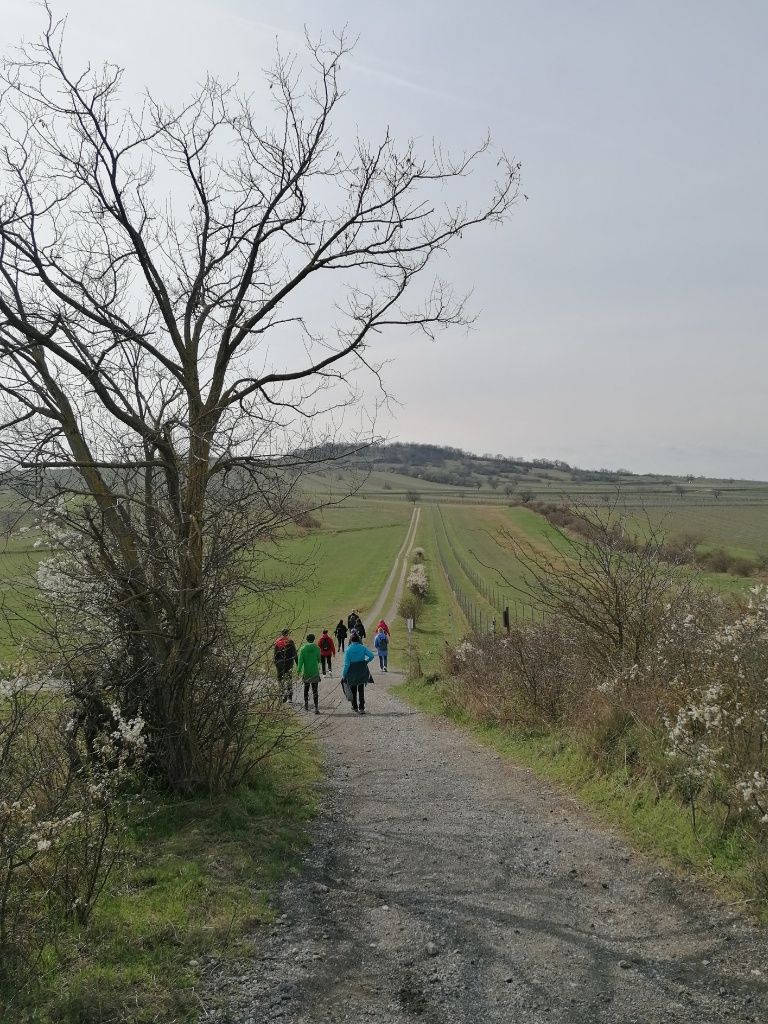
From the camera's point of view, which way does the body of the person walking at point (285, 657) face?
away from the camera

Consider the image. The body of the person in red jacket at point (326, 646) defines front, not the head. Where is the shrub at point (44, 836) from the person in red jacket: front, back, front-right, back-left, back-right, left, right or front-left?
back

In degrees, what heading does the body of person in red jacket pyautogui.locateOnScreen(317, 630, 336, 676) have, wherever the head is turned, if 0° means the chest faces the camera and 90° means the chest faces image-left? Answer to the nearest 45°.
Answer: approximately 180°

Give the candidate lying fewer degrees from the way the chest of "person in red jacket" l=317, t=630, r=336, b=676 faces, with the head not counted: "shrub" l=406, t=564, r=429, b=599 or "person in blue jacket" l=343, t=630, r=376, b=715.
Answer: the shrub

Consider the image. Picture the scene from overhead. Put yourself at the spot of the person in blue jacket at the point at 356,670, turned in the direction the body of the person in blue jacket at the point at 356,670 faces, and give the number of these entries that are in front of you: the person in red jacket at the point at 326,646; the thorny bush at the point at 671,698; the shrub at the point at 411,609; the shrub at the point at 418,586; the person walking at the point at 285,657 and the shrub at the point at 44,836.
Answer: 3

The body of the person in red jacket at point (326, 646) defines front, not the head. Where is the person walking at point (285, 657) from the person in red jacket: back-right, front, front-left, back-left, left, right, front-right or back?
back

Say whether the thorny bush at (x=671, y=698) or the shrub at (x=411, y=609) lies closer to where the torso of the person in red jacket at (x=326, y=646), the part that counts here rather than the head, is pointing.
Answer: the shrub

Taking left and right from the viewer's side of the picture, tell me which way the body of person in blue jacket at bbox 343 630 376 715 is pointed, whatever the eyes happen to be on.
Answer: facing away from the viewer
